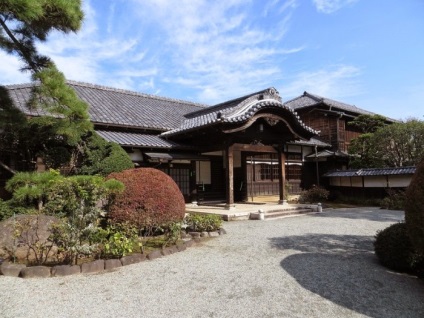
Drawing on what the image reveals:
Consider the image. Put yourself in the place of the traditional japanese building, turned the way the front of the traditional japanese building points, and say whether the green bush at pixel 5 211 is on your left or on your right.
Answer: on your right

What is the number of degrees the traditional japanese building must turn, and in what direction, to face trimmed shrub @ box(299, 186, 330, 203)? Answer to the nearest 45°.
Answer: approximately 90° to its left

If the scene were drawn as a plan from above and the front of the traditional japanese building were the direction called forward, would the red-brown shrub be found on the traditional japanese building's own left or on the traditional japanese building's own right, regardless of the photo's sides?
on the traditional japanese building's own right

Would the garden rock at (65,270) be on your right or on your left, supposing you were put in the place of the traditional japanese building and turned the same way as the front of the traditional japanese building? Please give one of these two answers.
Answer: on your right

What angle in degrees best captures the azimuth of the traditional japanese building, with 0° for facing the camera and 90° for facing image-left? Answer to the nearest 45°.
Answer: approximately 315°

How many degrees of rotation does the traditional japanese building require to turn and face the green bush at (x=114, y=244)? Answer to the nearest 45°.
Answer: approximately 45° to its right

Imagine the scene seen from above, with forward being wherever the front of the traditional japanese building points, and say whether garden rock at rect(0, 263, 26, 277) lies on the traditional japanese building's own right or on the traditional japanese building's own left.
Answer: on the traditional japanese building's own right

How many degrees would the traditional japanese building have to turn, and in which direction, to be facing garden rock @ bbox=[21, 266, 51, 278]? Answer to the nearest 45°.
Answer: approximately 45° to its right

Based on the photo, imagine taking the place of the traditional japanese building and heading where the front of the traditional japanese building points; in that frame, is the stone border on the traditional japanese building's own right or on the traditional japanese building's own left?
on the traditional japanese building's own right
